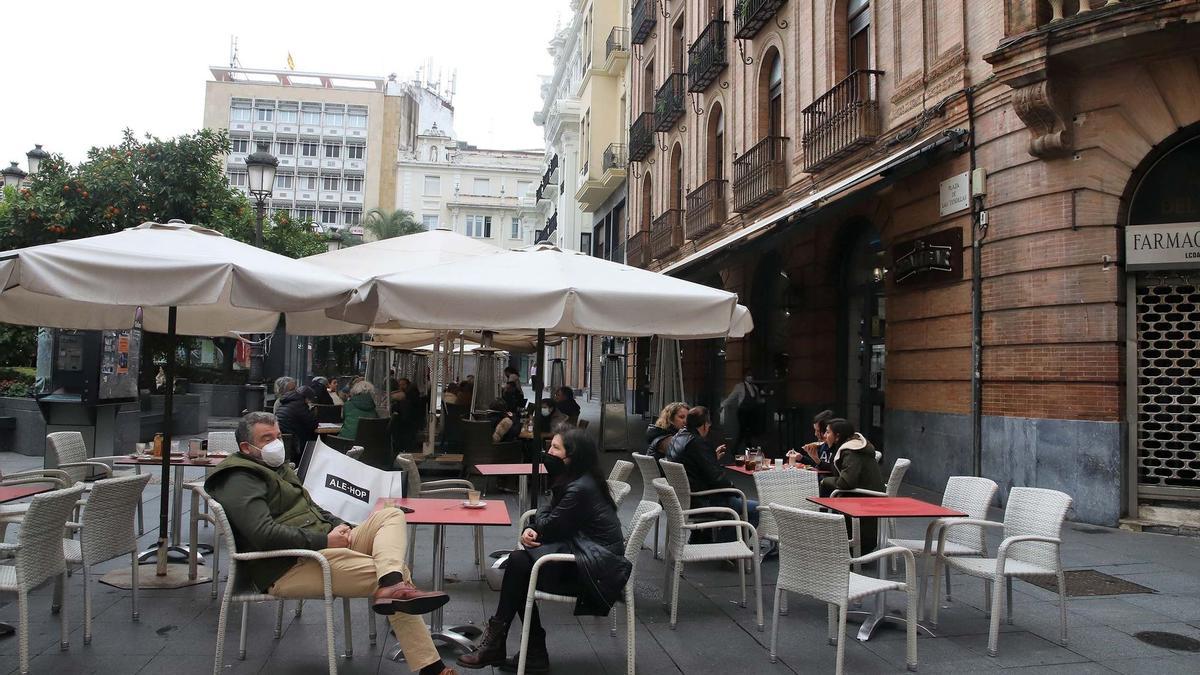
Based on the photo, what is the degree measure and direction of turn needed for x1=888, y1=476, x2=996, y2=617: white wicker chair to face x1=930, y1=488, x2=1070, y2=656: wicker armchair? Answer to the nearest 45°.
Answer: approximately 90° to its left

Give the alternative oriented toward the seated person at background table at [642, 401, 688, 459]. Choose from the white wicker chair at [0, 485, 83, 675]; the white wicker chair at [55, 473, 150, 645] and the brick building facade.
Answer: the brick building facade

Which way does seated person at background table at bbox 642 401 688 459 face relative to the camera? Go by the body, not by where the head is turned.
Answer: to the viewer's right

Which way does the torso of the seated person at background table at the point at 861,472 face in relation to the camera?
to the viewer's left

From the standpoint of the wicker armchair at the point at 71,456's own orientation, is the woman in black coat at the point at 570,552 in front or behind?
in front

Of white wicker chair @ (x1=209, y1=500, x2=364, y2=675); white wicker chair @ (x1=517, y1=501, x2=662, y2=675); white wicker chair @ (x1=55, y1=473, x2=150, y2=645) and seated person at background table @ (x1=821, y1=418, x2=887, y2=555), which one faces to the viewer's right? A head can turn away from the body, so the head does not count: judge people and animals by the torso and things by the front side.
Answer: white wicker chair @ (x1=209, y1=500, x2=364, y2=675)

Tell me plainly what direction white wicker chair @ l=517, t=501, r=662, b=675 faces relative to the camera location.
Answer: facing to the left of the viewer

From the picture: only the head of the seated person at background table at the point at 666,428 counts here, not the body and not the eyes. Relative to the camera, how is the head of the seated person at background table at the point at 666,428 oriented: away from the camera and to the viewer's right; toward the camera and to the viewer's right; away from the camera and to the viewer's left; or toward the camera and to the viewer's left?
toward the camera and to the viewer's right

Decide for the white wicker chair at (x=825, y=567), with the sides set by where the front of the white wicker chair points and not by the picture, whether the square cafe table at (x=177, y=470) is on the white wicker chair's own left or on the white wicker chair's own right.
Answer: on the white wicker chair's own left

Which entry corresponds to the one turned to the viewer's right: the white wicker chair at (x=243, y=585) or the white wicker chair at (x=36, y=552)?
the white wicker chair at (x=243, y=585)
